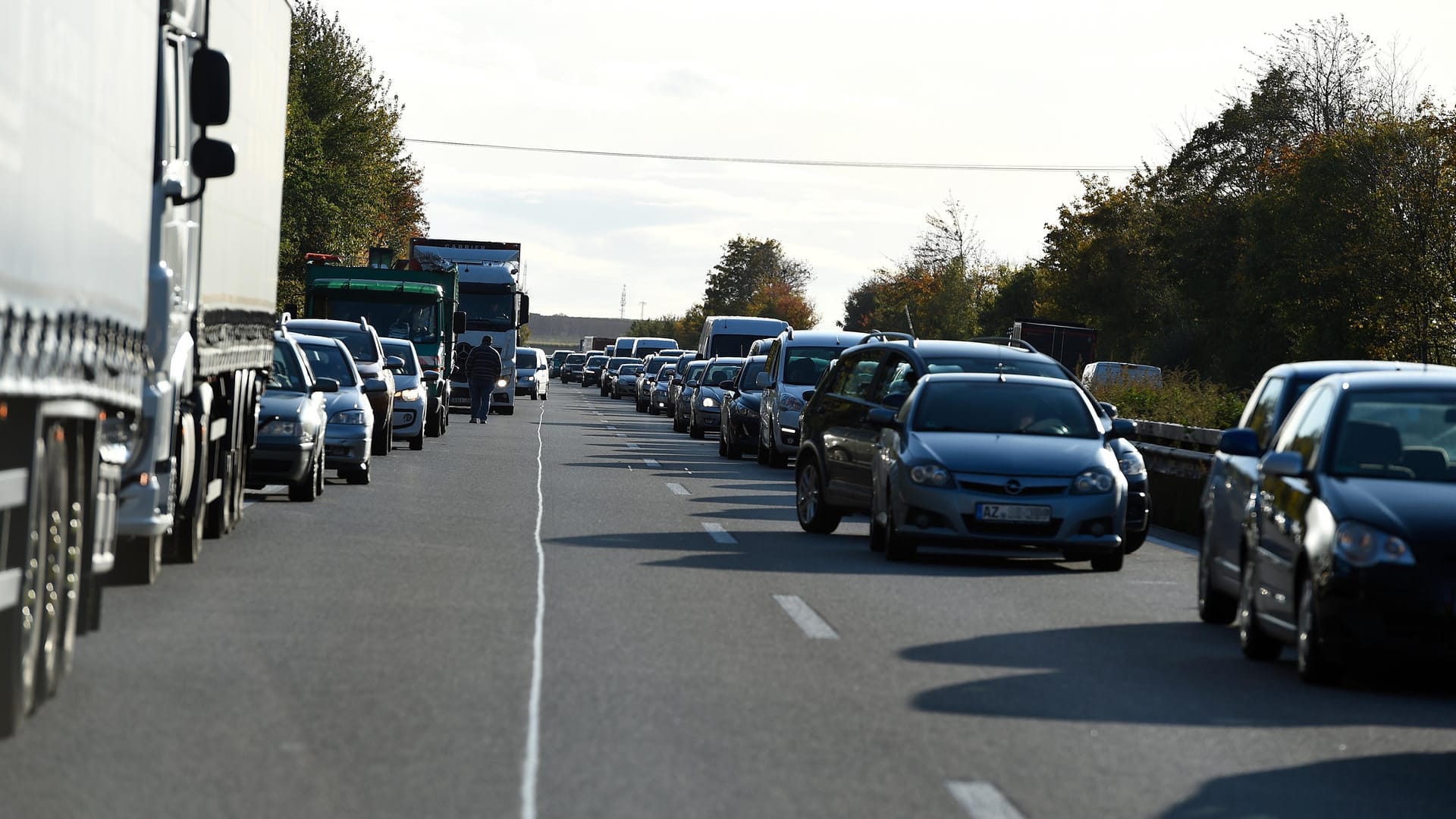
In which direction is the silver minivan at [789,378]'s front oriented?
toward the camera

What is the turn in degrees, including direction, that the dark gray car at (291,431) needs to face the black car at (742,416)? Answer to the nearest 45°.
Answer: approximately 135° to its left

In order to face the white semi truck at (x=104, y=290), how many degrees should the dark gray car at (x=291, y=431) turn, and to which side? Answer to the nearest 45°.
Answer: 0° — it already faces it

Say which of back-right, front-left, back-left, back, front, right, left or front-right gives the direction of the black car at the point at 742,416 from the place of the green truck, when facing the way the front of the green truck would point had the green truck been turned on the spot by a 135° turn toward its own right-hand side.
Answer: back

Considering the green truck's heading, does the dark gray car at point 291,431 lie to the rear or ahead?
ahead

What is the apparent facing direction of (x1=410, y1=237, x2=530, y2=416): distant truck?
toward the camera

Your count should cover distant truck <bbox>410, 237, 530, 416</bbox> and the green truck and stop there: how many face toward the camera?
2

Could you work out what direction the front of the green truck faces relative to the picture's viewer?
facing the viewer

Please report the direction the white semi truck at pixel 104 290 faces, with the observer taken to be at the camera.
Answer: facing the viewer and to the left of the viewer

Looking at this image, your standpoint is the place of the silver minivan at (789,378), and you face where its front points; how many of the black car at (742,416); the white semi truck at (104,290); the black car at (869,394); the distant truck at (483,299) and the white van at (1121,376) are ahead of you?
2

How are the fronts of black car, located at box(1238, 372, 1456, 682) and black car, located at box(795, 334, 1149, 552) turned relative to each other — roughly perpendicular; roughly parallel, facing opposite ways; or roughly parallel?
roughly parallel
